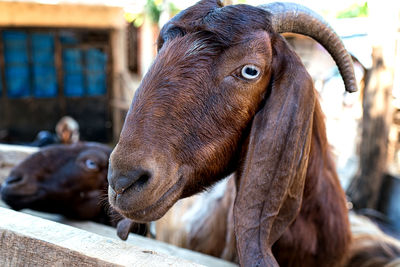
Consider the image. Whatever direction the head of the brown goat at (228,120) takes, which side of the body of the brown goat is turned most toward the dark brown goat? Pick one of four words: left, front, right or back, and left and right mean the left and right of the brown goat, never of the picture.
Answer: right

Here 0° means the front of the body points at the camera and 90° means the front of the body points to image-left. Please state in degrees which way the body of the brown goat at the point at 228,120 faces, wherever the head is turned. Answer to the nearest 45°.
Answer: approximately 45°

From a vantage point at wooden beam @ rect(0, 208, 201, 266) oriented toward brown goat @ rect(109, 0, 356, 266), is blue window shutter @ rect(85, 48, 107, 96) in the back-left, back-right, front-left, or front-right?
front-left

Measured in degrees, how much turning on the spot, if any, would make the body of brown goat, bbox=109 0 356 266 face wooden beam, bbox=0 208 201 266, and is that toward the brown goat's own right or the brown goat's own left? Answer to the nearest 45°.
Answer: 0° — it already faces it

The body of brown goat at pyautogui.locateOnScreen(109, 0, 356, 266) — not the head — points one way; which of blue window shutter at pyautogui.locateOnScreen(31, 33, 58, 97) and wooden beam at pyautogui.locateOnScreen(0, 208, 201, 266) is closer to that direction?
the wooden beam

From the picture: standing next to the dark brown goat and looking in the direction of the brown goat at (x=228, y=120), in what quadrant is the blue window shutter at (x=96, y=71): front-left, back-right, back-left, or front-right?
back-left
